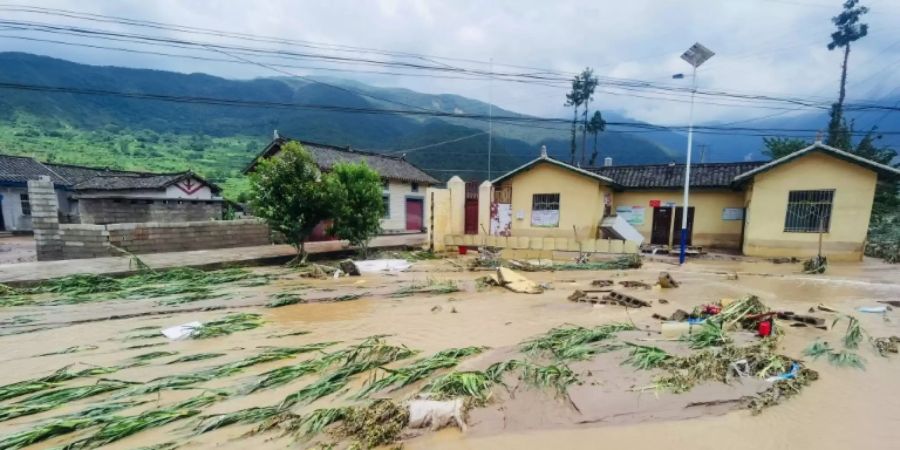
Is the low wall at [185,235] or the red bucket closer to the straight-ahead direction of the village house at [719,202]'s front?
the red bucket

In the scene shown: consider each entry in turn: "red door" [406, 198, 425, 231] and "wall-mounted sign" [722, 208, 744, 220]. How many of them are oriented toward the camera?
2

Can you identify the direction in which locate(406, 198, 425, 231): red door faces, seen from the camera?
facing the viewer

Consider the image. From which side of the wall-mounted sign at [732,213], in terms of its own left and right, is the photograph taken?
front

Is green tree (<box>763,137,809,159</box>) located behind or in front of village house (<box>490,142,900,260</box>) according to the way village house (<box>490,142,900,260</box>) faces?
behind

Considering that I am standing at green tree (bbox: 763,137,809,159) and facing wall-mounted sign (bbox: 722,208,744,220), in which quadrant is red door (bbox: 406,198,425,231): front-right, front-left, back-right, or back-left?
front-right

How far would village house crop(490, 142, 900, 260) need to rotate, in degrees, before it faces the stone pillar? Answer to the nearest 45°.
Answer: approximately 45° to its right

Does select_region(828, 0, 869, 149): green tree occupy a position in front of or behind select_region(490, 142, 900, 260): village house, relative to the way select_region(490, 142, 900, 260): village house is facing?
behind

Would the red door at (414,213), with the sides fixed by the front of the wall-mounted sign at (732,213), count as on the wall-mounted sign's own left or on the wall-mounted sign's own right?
on the wall-mounted sign's own right

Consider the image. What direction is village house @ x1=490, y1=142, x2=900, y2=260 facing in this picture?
toward the camera

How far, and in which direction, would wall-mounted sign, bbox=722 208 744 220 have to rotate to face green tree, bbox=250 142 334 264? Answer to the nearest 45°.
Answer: approximately 45° to its right

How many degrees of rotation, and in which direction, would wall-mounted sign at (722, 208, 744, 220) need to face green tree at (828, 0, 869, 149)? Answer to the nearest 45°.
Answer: approximately 180°
